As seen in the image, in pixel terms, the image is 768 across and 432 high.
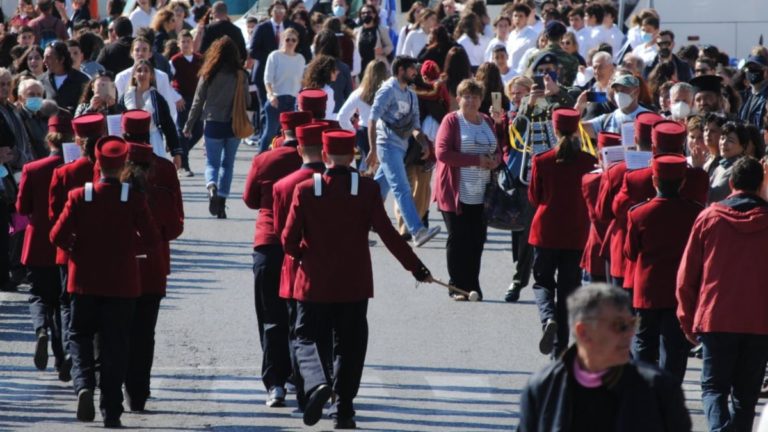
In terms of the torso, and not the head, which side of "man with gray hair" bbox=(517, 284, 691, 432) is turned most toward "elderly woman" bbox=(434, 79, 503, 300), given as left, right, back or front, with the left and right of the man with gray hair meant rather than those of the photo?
back

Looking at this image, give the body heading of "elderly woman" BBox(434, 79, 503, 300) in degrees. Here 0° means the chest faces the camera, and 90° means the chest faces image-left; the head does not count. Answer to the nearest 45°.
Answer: approximately 315°

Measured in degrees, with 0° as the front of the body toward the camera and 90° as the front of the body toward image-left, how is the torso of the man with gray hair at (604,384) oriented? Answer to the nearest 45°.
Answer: approximately 0°
